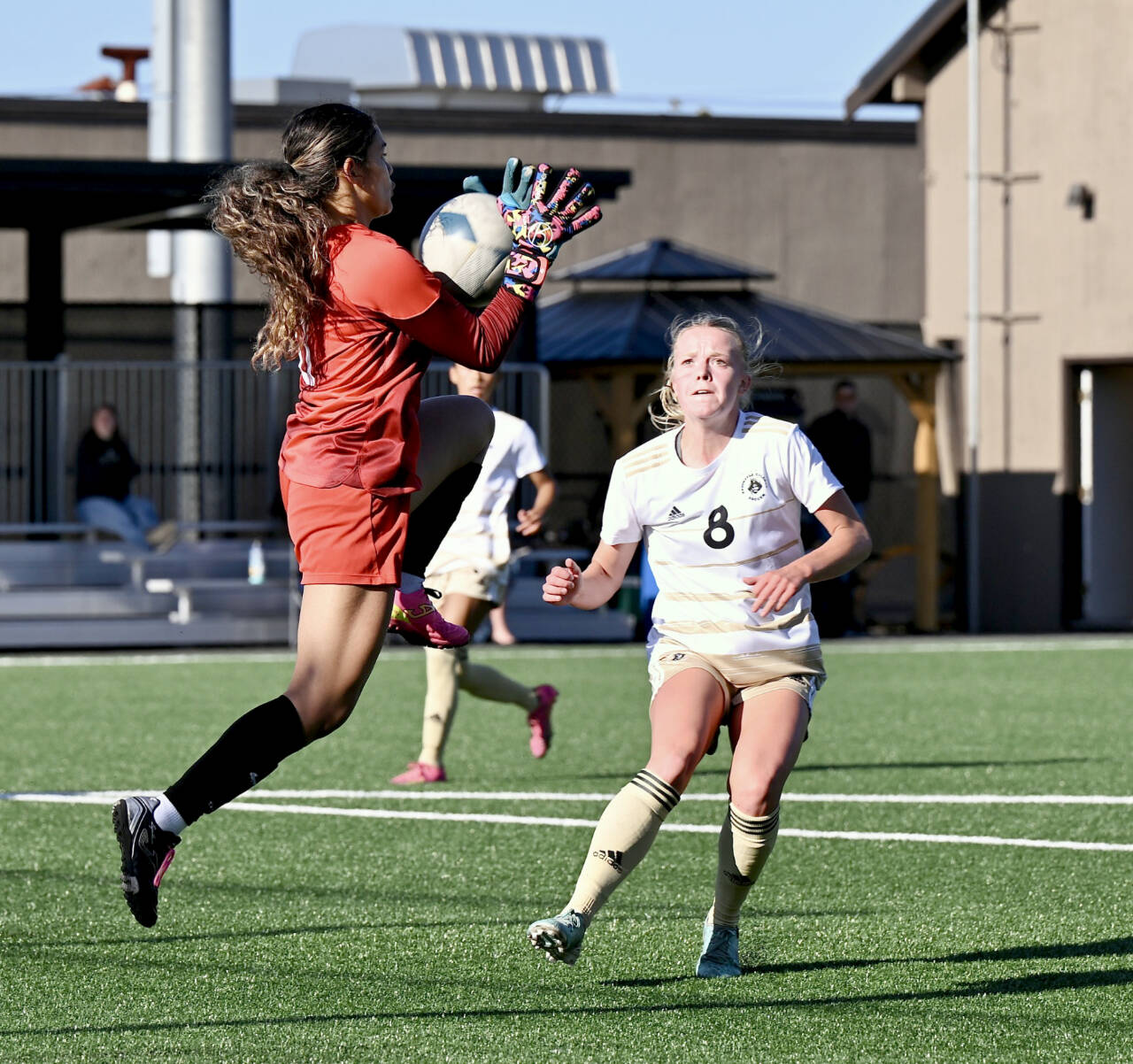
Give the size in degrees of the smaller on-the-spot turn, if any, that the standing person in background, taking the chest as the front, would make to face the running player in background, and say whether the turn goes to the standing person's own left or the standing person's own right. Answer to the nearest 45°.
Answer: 0° — they already face them

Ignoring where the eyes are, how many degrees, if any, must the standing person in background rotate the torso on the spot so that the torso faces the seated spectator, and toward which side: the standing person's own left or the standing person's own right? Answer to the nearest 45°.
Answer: approximately 90° to the standing person's own right

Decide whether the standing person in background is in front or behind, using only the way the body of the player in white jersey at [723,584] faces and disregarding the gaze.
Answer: behind

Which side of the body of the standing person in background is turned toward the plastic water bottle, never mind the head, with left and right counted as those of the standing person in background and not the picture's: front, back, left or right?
right

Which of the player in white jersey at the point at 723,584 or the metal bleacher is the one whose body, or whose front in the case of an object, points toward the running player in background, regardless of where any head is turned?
the metal bleacher

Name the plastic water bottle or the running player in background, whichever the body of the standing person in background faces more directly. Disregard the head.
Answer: the running player in background
